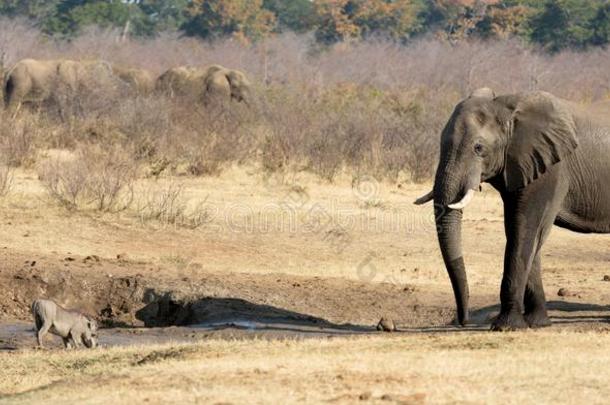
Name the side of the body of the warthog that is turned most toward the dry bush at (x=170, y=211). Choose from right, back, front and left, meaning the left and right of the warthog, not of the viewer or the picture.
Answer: left

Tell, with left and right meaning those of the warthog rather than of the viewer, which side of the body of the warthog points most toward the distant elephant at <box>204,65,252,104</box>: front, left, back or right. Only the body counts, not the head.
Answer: left

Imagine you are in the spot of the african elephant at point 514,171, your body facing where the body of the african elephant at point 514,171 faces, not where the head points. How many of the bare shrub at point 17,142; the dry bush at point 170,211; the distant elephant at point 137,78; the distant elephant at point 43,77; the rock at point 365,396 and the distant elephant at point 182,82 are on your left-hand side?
1

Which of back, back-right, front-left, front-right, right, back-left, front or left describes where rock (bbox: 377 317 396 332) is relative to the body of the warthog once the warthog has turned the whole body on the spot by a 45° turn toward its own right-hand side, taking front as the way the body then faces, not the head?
front-left

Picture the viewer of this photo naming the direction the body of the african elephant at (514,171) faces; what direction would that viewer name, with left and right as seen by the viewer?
facing to the left of the viewer

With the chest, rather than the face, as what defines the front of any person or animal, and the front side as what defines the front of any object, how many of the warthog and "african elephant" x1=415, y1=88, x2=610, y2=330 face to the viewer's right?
1

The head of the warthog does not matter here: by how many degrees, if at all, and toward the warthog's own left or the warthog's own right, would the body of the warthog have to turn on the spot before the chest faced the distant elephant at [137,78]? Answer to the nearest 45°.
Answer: approximately 90° to the warthog's own left

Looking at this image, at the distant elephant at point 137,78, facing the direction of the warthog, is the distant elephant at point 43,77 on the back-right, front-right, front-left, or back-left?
front-right

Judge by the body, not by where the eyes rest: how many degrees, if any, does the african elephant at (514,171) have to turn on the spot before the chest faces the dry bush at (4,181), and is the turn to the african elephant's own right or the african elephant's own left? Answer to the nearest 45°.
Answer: approximately 45° to the african elephant's own right

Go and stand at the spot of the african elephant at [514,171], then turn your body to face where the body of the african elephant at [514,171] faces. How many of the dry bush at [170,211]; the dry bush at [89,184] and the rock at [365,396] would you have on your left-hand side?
1

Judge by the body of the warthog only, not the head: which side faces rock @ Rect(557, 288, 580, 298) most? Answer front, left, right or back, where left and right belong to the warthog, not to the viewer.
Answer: front

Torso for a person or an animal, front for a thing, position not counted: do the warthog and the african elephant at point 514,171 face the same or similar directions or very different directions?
very different directions

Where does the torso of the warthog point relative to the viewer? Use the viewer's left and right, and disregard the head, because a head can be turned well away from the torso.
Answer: facing to the right of the viewer

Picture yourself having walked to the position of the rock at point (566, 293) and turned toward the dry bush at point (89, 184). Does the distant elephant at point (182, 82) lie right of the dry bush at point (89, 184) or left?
right
